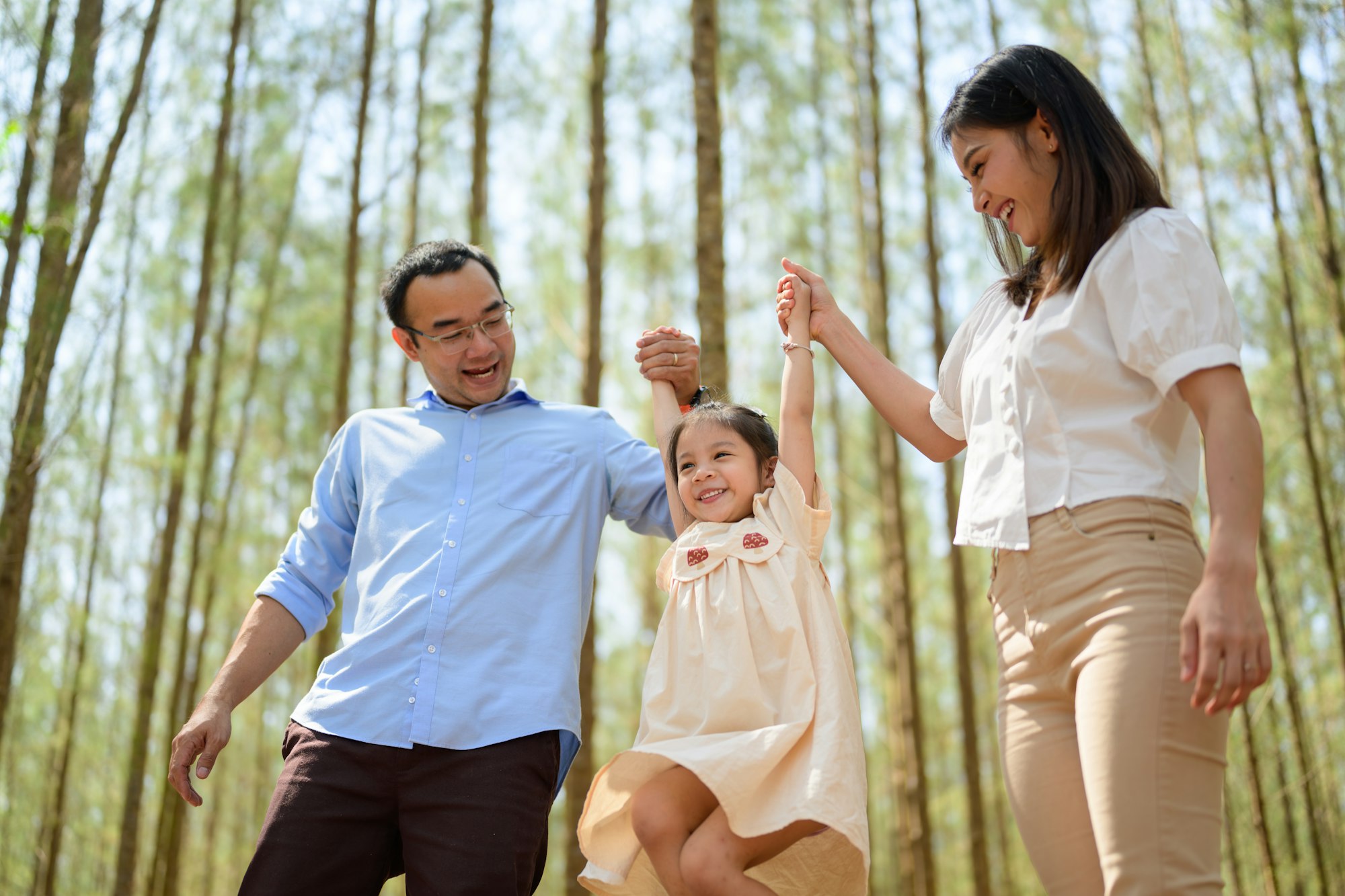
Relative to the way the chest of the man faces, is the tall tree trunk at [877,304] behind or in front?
behind

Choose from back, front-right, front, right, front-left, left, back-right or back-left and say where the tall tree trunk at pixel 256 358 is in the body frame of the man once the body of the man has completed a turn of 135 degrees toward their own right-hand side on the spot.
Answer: front-right

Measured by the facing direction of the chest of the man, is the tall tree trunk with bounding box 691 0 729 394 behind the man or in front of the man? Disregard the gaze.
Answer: behind

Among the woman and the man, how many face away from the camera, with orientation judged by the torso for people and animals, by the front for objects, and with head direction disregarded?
0

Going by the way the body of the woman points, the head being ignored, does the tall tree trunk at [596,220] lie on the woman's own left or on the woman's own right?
on the woman's own right

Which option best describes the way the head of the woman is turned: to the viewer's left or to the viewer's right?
to the viewer's left

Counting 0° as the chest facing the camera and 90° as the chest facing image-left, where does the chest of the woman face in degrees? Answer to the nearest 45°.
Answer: approximately 45°

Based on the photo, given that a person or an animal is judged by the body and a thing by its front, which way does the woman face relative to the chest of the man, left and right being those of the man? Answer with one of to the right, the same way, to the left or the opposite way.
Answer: to the right

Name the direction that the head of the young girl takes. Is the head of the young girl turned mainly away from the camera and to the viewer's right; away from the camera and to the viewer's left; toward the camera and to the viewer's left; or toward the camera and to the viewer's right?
toward the camera and to the viewer's left

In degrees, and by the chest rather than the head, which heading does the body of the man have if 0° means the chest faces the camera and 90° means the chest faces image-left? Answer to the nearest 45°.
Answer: approximately 0°

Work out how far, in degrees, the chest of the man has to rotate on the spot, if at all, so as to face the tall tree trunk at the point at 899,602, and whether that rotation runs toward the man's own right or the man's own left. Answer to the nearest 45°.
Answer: approximately 135° to the man's own left

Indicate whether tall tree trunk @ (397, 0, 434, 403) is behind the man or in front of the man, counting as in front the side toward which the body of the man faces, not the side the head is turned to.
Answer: behind
